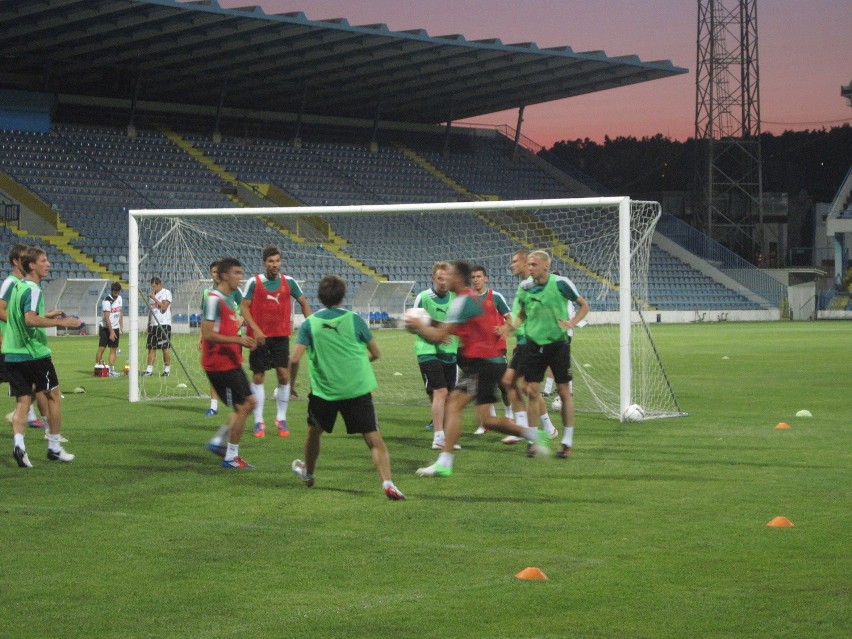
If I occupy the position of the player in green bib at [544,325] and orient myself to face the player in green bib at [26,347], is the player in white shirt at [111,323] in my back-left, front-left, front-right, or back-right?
front-right

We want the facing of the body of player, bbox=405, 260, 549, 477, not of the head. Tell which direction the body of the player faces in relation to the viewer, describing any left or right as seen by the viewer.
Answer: facing to the left of the viewer

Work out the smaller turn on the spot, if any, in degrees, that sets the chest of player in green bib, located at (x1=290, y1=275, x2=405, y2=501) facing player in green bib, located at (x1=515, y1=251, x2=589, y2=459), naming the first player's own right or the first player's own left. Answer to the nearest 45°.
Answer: approximately 45° to the first player's own right

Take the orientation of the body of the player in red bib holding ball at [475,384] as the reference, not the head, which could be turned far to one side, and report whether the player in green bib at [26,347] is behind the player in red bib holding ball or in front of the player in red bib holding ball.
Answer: in front

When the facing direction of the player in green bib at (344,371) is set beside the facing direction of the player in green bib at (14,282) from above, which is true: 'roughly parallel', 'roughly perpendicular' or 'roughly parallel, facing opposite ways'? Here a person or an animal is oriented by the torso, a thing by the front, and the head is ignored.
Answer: roughly perpendicular

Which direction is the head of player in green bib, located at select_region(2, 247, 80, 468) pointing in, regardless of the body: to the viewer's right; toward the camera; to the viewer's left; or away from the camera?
to the viewer's right

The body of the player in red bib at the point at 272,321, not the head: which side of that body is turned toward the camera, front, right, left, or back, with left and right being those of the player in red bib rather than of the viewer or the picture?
front

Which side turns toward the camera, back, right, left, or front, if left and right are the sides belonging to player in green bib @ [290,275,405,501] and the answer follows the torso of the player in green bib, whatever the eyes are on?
back

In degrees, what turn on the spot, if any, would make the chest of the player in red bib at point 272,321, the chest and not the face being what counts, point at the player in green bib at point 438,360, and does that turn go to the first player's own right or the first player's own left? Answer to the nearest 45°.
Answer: approximately 45° to the first player's own left

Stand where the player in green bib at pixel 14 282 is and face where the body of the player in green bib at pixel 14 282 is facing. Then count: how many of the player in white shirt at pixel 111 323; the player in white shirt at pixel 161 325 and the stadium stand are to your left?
3

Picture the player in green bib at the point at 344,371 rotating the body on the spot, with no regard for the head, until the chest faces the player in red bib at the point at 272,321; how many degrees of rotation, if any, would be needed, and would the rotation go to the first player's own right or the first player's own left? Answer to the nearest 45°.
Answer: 0° — they already face them

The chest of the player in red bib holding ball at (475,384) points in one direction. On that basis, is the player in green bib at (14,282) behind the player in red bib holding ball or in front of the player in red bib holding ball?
in front

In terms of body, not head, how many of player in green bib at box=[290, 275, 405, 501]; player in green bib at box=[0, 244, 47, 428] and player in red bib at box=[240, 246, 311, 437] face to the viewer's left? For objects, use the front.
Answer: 0

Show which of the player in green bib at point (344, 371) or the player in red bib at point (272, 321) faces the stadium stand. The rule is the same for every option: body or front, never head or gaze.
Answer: the player in green bib

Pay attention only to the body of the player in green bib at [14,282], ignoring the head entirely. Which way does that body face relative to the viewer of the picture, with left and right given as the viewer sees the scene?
facing to the right of the viewer

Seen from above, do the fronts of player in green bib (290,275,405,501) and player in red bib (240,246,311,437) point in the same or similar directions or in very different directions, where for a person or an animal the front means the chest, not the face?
very different directions

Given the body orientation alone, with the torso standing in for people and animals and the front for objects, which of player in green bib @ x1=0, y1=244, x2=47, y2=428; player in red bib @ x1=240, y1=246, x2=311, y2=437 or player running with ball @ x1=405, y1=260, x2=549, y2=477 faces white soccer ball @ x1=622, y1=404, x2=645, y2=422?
the player in green bib

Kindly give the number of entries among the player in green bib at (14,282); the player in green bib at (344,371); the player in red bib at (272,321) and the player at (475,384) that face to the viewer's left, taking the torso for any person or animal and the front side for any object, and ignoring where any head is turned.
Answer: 1

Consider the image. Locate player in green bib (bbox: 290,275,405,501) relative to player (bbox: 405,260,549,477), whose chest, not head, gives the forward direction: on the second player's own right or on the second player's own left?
on the second player's own left

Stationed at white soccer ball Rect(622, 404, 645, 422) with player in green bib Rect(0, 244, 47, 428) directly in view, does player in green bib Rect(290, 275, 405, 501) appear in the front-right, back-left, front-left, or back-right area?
front-left

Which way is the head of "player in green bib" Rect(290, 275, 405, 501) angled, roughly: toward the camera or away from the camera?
away from the camera

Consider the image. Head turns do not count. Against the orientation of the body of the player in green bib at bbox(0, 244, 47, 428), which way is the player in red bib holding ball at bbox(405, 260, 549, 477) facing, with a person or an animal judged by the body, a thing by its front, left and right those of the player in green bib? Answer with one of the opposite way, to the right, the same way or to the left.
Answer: the opposite way
